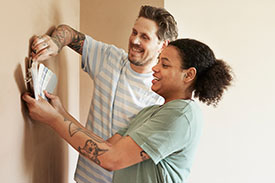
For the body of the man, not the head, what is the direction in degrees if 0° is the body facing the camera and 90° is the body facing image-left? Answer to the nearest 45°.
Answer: approximately 45°

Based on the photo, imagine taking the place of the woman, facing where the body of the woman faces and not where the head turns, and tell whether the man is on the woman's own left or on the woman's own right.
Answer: on the woman's own right

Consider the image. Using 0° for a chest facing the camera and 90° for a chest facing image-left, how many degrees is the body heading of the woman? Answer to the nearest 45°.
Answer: approximately 90°
